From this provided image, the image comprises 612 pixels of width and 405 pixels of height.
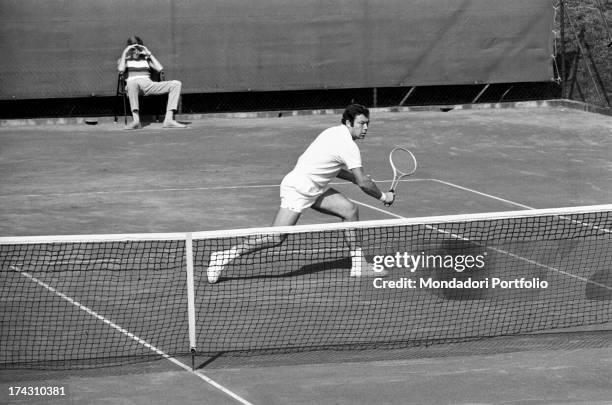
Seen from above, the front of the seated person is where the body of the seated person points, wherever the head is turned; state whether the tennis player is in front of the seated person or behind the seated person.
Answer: in front

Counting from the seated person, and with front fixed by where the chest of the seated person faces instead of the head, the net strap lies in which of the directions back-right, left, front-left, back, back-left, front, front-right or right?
front

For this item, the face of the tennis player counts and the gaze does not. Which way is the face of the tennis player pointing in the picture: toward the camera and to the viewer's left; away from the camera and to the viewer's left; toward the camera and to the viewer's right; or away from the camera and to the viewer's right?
toward the camera and to the viewer's right

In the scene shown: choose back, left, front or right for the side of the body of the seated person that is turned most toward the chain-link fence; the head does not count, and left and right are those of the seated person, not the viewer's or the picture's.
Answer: left

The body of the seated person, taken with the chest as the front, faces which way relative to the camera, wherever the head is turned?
toward the camera
